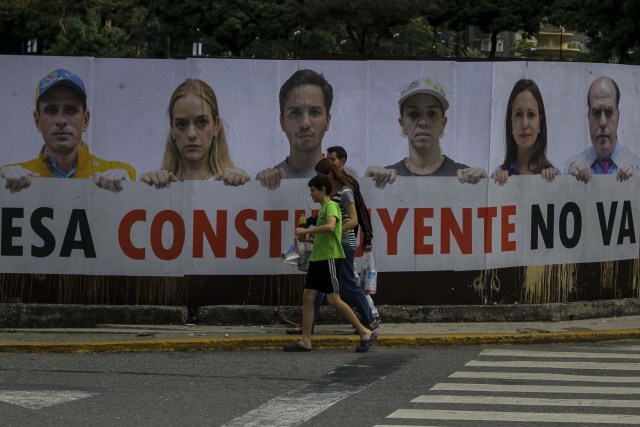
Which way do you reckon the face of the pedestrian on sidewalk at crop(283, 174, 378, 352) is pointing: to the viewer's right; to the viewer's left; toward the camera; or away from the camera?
to the viewer's left

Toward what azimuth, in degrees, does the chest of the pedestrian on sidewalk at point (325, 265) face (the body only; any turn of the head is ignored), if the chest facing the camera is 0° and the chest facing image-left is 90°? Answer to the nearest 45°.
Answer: approximately 90°
